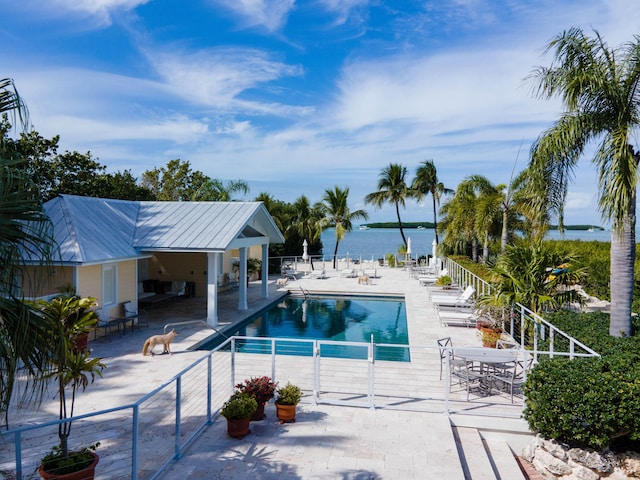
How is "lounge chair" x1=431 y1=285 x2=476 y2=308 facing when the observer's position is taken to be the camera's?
facing to the left of the viewer

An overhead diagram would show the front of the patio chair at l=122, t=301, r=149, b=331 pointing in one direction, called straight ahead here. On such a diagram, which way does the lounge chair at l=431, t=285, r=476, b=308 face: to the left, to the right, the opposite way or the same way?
the opposite way

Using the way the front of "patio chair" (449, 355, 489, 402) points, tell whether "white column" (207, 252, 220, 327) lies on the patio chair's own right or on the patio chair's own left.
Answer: on the patio chair's own left

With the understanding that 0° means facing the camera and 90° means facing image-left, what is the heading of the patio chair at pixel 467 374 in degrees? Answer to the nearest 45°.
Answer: approximately 225°

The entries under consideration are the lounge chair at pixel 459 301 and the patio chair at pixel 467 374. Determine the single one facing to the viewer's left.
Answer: the lounge chair

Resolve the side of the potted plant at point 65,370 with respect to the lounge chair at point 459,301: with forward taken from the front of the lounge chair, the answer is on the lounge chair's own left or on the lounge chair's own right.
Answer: on the lounge chair's own left

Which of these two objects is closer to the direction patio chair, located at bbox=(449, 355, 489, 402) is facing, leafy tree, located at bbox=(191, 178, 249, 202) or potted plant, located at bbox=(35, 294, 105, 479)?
the leafy tree

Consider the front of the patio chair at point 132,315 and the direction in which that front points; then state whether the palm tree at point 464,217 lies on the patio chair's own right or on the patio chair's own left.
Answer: on the patio chair's own left

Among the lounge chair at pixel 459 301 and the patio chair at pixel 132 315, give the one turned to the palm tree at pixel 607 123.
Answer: the patio chair

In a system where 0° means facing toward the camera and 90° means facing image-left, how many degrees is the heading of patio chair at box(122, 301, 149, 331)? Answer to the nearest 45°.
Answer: approximately 315°

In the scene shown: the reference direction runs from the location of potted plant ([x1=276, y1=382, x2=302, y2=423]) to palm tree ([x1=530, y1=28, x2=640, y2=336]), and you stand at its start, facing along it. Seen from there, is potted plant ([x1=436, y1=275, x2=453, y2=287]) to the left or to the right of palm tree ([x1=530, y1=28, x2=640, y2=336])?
left

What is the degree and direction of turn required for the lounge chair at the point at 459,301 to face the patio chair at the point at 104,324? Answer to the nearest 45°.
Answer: approximately 45° to its left

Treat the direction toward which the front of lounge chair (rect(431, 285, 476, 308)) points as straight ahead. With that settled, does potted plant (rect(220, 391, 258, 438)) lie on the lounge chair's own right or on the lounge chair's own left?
on the lounge chair's own left

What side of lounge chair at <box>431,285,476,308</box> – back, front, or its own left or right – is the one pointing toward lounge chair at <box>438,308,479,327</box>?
left
